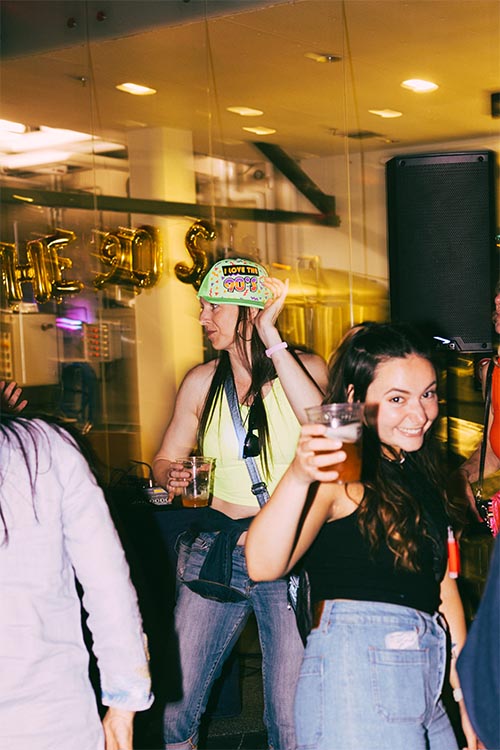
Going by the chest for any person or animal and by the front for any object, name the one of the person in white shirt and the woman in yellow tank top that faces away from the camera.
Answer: the person in white shirt

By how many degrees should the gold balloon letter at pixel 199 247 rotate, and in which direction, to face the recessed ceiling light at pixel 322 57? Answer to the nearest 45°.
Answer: approximately 45° to its left

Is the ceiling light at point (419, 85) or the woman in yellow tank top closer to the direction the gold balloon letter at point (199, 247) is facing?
the woman in yellow tank top

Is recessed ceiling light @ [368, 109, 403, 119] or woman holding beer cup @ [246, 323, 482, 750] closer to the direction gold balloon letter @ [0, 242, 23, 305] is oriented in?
the woman holding beer cup

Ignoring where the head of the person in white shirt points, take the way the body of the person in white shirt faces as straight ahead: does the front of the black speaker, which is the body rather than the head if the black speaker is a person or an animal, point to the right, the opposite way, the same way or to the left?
the opposite way

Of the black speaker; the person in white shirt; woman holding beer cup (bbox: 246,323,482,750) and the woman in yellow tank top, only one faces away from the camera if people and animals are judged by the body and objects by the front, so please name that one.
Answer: the person in white shirt

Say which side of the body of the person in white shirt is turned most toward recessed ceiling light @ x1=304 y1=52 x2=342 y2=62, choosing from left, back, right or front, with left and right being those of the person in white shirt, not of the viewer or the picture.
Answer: front

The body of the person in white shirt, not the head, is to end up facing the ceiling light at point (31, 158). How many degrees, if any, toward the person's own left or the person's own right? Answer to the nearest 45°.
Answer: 0° — they already face it

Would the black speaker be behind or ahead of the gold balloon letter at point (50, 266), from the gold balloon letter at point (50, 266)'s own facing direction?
ahead

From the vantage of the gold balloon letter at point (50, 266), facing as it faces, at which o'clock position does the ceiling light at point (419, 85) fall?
The ceiling light is roughly at 10 o'clock from the gold balloon letter.

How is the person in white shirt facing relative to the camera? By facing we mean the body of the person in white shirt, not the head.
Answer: away from the camera

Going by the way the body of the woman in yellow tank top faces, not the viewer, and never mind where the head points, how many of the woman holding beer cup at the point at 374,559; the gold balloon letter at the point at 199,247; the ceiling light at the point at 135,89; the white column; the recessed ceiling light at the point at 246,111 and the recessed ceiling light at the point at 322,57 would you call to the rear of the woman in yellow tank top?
5
